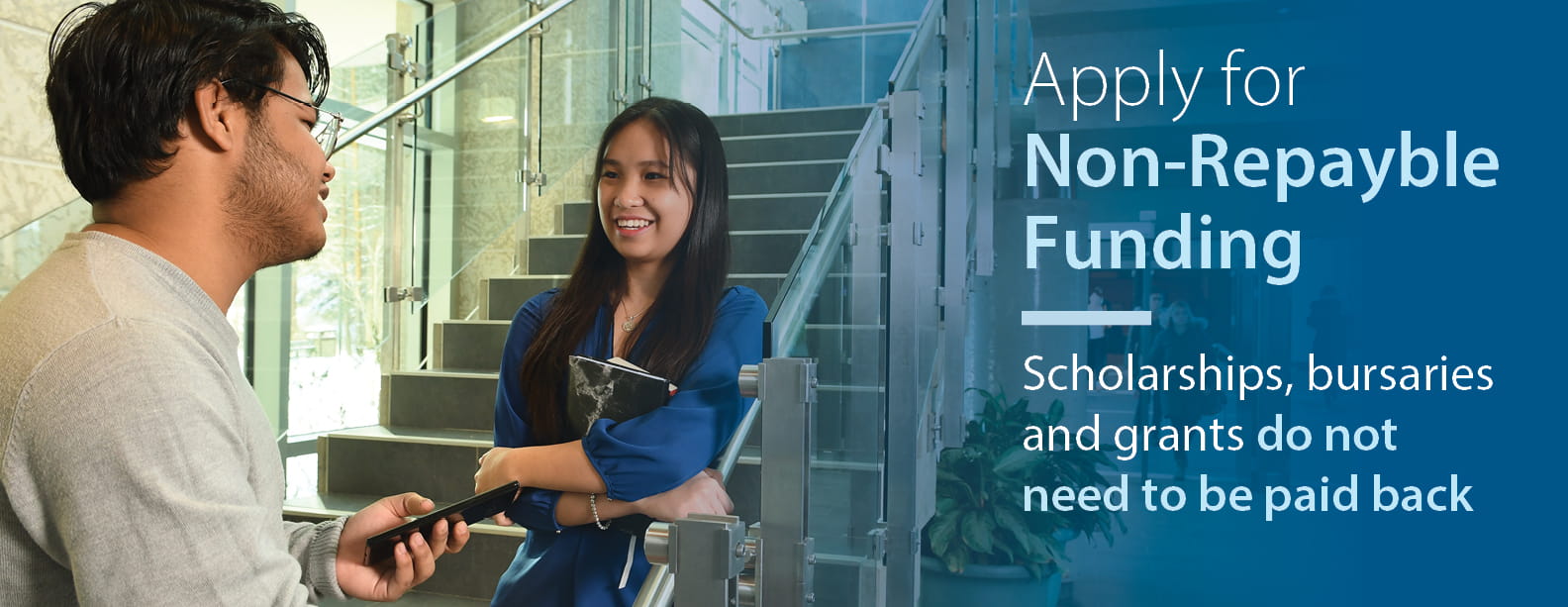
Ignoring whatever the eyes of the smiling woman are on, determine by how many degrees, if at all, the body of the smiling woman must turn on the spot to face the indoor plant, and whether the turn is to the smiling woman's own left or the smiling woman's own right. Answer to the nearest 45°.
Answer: approximately 180°

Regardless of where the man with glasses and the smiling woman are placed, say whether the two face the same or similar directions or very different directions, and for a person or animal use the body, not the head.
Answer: very different directions

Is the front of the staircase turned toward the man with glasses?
yes

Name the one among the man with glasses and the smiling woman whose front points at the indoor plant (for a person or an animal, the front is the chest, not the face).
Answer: the man with glasses

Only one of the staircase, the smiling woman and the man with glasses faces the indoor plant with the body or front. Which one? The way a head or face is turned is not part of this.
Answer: the man with glasses

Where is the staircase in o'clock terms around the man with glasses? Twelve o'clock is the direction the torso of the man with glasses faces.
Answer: The staircase is roughly at 11 o'clock from the man with glasses.

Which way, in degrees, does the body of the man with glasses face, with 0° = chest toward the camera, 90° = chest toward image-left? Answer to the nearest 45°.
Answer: approximately 225°

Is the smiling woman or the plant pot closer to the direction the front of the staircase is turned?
the smiling woman

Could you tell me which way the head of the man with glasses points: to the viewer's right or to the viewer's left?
to the viewer's right

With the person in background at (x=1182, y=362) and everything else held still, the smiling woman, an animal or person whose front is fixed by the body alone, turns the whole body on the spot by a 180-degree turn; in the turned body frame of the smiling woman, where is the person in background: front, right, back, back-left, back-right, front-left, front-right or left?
front

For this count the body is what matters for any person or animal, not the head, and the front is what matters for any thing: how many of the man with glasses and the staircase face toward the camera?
1
